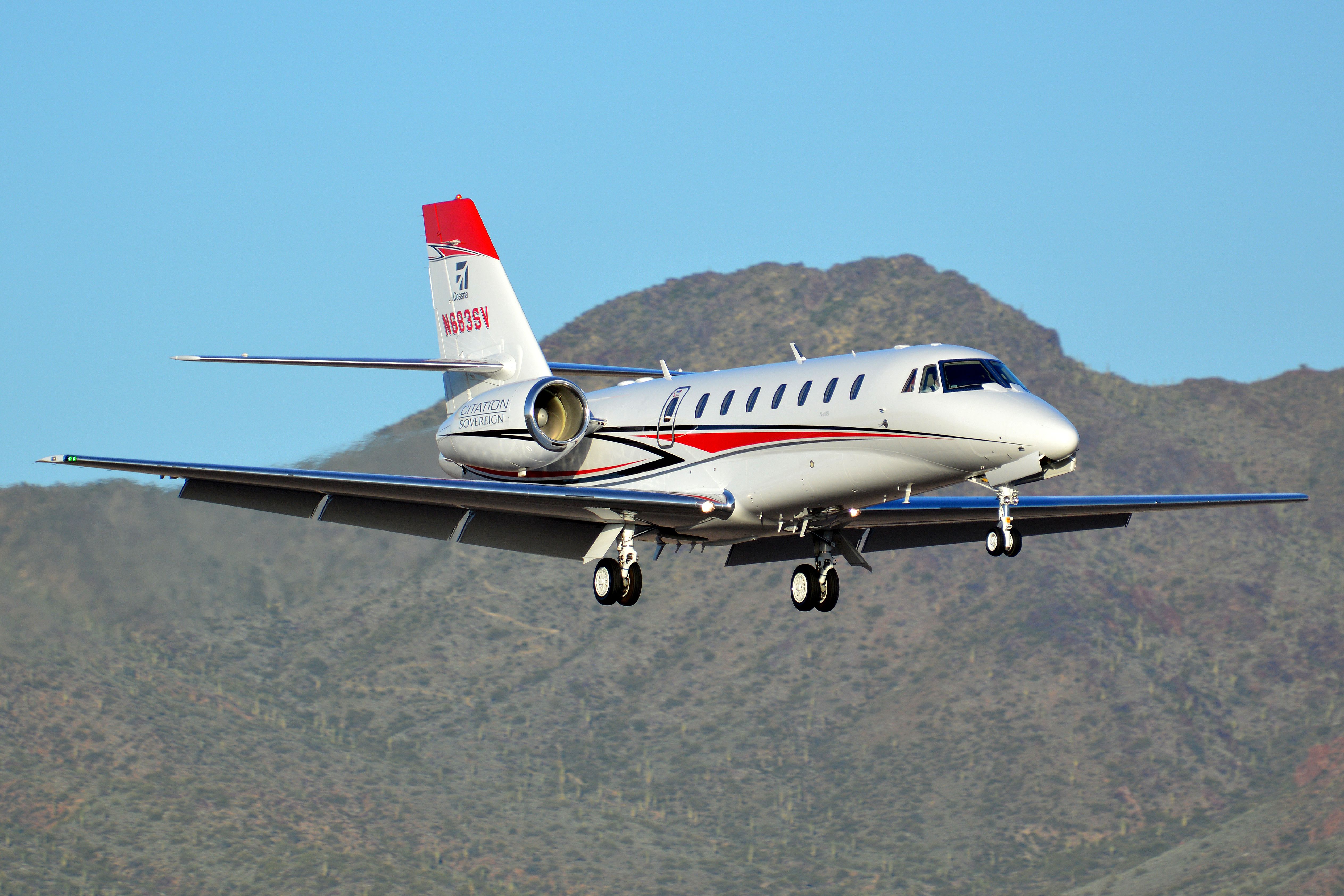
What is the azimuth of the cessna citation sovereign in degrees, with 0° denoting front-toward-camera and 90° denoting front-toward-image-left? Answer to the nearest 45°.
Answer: approximately 315°
